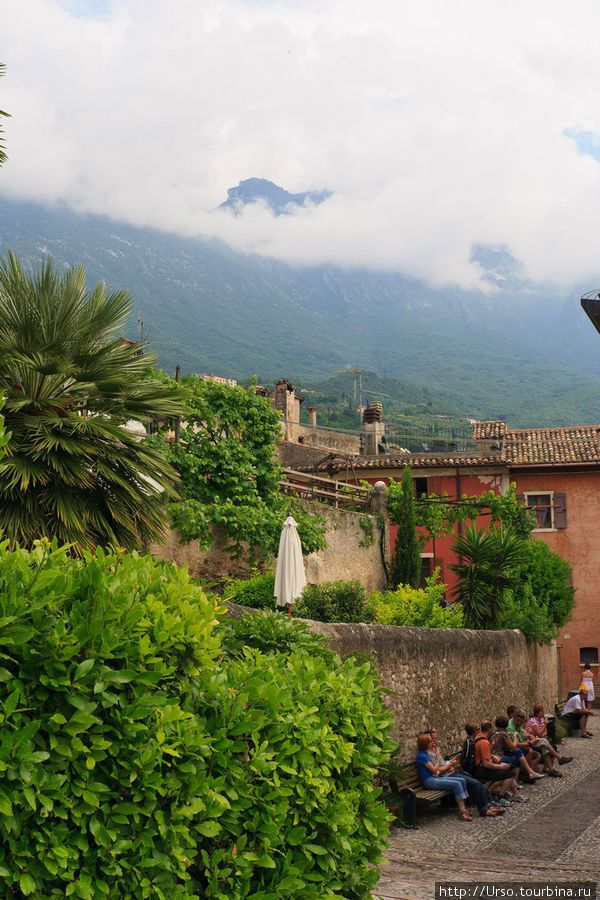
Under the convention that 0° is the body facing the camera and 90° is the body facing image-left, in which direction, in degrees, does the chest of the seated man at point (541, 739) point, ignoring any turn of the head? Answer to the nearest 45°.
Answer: approximately 315°

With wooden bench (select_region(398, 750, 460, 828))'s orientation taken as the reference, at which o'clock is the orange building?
The orange building is roughly at 8 o'clock from the wooden bench.

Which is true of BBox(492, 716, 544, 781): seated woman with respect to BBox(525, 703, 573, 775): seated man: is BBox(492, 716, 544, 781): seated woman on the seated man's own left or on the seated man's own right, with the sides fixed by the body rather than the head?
on the seated man's own right

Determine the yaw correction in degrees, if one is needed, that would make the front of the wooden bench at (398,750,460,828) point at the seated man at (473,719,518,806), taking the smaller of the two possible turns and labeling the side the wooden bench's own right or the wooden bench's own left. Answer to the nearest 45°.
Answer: approximately 90° to the wooden bench's own left

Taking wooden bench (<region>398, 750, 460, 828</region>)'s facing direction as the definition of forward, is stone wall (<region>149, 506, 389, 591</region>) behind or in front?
behind

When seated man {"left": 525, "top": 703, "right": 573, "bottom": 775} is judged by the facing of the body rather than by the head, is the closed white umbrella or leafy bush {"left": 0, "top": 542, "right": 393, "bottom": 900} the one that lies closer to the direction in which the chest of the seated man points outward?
the leafy bush

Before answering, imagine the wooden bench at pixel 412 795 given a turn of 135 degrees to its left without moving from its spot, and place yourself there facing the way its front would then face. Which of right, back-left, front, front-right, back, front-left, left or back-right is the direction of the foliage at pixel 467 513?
front

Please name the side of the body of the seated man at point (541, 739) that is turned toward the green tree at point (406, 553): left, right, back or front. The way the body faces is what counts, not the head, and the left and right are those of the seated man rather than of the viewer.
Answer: back

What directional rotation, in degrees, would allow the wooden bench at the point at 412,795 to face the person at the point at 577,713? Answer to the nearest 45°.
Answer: approximately 135° to its left

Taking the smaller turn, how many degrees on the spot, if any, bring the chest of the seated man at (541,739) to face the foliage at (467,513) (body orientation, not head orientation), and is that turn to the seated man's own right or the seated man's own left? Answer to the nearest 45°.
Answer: approximately 135° to the seated man's own left

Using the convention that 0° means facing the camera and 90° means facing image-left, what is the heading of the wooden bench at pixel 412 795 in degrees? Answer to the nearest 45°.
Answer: approximately 315°

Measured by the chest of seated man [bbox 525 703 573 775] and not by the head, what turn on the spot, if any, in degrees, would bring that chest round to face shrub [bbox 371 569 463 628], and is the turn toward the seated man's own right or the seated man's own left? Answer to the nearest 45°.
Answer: approximately 180°
